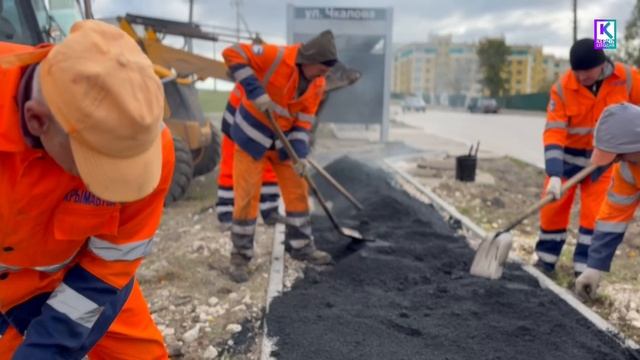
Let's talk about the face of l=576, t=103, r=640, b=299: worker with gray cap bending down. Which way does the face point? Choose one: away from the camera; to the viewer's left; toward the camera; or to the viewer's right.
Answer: to the viewer's left

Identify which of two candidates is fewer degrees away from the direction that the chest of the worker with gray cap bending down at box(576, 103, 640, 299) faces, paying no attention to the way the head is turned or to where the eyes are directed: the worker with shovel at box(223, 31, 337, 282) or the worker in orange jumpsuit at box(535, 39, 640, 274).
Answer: the worker with shovel

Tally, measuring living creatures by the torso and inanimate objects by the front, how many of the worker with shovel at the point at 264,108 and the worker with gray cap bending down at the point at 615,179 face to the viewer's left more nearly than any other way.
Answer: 1

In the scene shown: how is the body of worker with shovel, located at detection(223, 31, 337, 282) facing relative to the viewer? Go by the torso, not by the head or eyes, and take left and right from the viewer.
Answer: facing the viewer and to the right of the viewer

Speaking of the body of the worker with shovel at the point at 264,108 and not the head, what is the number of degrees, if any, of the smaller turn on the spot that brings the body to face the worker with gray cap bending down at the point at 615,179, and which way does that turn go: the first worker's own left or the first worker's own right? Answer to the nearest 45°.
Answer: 0° — they already face them

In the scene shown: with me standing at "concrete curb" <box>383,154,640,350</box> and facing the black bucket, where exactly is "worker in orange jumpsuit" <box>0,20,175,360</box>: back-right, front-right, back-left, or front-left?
back-left

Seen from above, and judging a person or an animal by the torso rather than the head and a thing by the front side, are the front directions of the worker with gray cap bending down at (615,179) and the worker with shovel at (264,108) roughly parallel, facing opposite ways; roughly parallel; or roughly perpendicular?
roughly parallel, facing opposite ways

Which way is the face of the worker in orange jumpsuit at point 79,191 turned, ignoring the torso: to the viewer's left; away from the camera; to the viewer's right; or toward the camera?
to the viewer's right

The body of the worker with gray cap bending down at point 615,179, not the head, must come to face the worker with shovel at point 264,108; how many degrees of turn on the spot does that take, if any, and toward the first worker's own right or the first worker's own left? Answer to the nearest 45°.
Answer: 0° — they already face them

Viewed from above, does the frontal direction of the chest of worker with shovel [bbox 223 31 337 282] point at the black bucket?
no

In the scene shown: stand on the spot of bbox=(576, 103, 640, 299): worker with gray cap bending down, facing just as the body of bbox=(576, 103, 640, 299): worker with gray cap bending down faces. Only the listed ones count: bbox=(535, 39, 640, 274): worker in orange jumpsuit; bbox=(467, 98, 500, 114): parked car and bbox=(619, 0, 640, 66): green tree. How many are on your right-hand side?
3

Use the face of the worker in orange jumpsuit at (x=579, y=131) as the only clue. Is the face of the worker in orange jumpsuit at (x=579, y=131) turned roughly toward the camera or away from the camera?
toward the camera

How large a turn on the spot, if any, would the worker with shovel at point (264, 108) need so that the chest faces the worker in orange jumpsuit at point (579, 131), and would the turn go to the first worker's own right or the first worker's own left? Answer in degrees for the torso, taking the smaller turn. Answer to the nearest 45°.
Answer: approximately 45° to the first worker's own left

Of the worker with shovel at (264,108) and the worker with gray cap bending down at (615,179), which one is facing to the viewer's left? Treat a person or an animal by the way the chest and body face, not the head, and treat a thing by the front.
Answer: the worker with gray cap bending down at (615,179)

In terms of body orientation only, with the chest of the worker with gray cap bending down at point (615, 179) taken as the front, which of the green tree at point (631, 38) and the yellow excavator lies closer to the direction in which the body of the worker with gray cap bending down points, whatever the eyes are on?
the yellow excavator

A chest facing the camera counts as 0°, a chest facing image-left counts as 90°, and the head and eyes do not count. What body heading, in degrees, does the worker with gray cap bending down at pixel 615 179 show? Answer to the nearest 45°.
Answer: approximately 90°

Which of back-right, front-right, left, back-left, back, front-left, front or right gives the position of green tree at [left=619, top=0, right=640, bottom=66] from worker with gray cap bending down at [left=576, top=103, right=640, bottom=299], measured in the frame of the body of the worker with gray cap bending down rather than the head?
right

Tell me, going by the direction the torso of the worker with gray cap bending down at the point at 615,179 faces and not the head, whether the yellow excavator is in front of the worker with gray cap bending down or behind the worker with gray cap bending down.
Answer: in front
